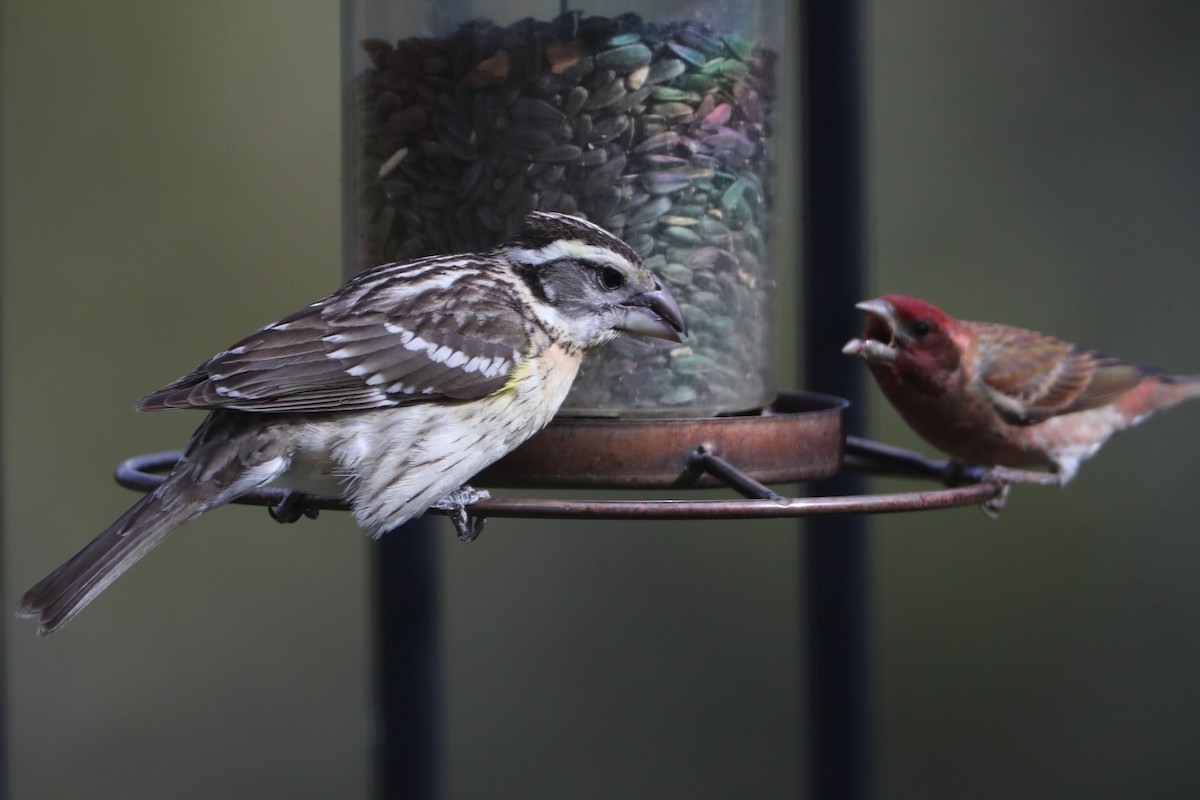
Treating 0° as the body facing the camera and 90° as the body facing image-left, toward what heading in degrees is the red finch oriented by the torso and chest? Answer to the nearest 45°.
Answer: approximately 90°

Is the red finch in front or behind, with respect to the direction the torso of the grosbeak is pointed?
in front

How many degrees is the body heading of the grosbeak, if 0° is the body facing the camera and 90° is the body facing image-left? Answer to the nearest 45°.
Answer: approximately 270°

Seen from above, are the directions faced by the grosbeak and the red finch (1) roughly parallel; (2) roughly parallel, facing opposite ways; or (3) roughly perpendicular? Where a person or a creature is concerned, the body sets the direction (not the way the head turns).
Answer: roughly parallel, facing opposite ways

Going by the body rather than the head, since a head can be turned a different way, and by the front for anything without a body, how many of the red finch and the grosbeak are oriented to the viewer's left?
1

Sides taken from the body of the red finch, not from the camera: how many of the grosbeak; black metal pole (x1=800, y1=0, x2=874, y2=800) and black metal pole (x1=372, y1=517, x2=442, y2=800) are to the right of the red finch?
0
